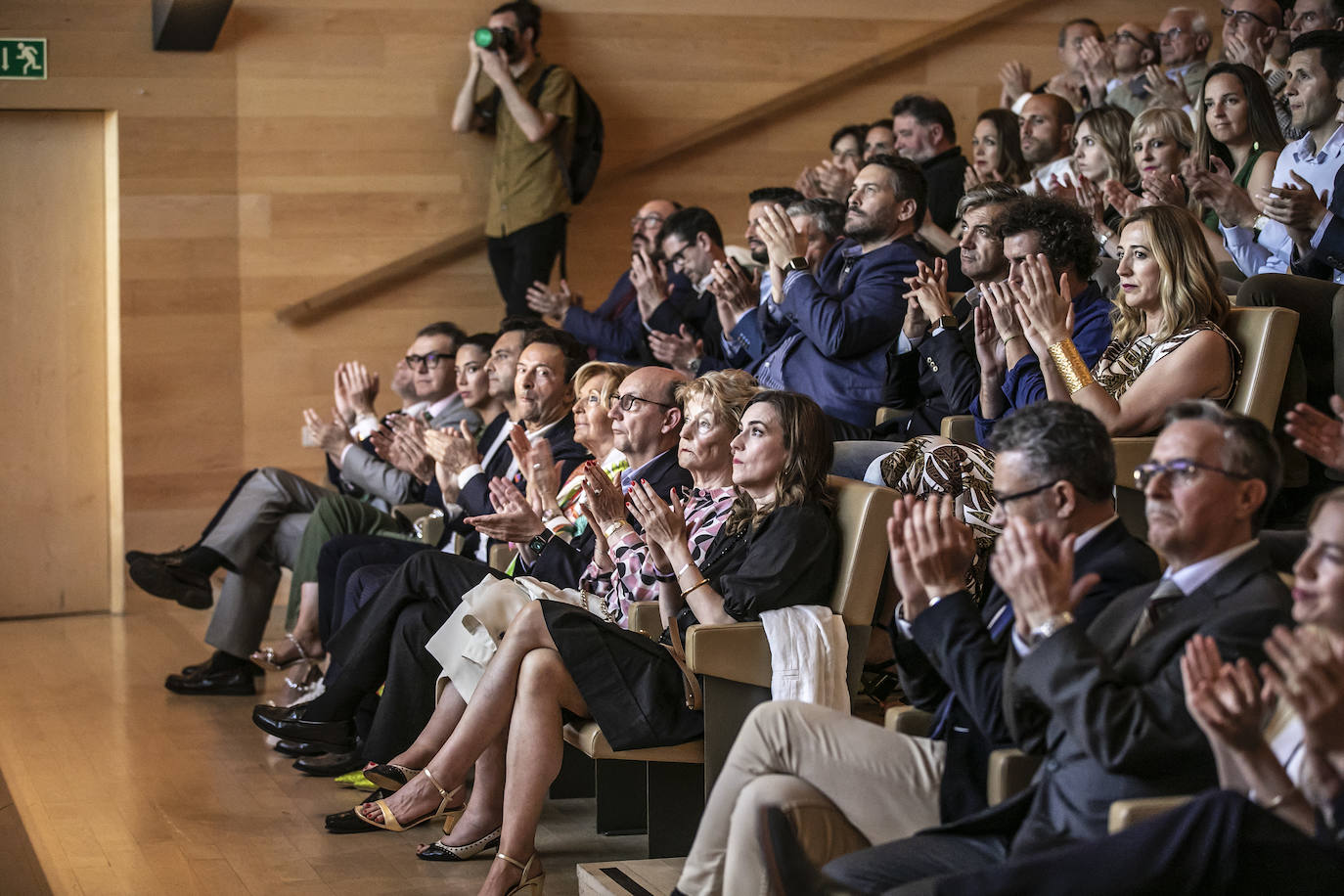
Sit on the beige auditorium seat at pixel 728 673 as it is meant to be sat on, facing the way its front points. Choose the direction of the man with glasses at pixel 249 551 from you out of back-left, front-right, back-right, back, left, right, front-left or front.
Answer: front-right

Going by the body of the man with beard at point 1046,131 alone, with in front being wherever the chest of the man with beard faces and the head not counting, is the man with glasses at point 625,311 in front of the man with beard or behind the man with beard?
in front

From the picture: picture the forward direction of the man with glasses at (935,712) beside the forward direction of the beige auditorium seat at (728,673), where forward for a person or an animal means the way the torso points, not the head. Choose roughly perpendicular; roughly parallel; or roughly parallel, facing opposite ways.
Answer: roughly parallel

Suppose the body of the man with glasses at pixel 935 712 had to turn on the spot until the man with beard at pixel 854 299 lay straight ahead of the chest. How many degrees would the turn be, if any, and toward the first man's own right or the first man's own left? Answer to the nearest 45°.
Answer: approximately 90° to the first man's own right

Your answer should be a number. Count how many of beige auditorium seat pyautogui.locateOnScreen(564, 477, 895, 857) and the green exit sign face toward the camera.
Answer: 1

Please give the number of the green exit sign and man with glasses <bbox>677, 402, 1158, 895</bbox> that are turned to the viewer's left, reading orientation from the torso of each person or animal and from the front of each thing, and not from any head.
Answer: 1

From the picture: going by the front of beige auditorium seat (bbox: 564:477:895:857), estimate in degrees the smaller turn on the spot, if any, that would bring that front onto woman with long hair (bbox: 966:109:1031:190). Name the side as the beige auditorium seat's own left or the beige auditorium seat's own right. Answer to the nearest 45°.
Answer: approximately 90° to the beige auditorium seat's own right

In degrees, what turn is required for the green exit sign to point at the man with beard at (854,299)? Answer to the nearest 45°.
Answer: approximately 45° to its left

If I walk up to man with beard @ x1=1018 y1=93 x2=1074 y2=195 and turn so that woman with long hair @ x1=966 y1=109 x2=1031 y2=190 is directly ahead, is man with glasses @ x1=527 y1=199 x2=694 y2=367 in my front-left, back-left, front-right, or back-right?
front-left

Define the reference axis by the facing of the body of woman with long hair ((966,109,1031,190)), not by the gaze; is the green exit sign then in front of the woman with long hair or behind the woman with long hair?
in front

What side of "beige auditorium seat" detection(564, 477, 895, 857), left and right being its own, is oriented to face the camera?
left

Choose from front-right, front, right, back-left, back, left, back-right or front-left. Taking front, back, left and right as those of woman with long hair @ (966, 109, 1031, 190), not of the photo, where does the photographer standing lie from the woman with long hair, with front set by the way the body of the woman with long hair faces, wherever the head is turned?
front-right

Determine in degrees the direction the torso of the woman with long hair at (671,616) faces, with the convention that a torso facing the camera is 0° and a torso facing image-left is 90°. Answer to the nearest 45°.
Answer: approximately 90°

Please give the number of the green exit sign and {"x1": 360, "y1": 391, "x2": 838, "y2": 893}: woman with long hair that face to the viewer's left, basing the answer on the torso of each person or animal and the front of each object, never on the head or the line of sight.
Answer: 1

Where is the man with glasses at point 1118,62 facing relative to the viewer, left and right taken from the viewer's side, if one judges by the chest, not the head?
facing the viewer and to the left of the viewer

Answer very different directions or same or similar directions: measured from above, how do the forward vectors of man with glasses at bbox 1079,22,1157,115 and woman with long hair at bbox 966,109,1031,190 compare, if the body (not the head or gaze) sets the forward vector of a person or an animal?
same or similar directions

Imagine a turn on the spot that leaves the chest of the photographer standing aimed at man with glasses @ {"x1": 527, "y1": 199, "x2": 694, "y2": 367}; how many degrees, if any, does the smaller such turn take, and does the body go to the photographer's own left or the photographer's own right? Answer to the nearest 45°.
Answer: approximately 90° to the photographer's own left

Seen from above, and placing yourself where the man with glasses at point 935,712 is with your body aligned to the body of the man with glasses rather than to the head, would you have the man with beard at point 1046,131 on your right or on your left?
on your right

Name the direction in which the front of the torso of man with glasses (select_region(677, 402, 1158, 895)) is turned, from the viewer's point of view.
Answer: to the viewer's left

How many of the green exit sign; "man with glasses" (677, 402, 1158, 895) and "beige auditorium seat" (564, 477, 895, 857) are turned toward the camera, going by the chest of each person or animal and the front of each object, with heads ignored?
1

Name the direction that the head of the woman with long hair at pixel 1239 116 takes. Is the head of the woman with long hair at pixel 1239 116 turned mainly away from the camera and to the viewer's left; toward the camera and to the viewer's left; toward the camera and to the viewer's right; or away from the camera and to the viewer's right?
toward the camera and to the viewer's left

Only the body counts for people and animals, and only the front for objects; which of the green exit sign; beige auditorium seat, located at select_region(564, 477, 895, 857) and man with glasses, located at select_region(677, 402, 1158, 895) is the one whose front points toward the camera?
the green exit sign
